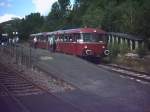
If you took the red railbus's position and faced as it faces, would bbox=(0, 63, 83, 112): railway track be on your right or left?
on your right

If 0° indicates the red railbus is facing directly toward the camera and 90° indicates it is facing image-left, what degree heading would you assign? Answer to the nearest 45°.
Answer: approximately 315°

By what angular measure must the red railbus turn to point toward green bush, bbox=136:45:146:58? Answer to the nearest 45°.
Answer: approximately 45° to its left
